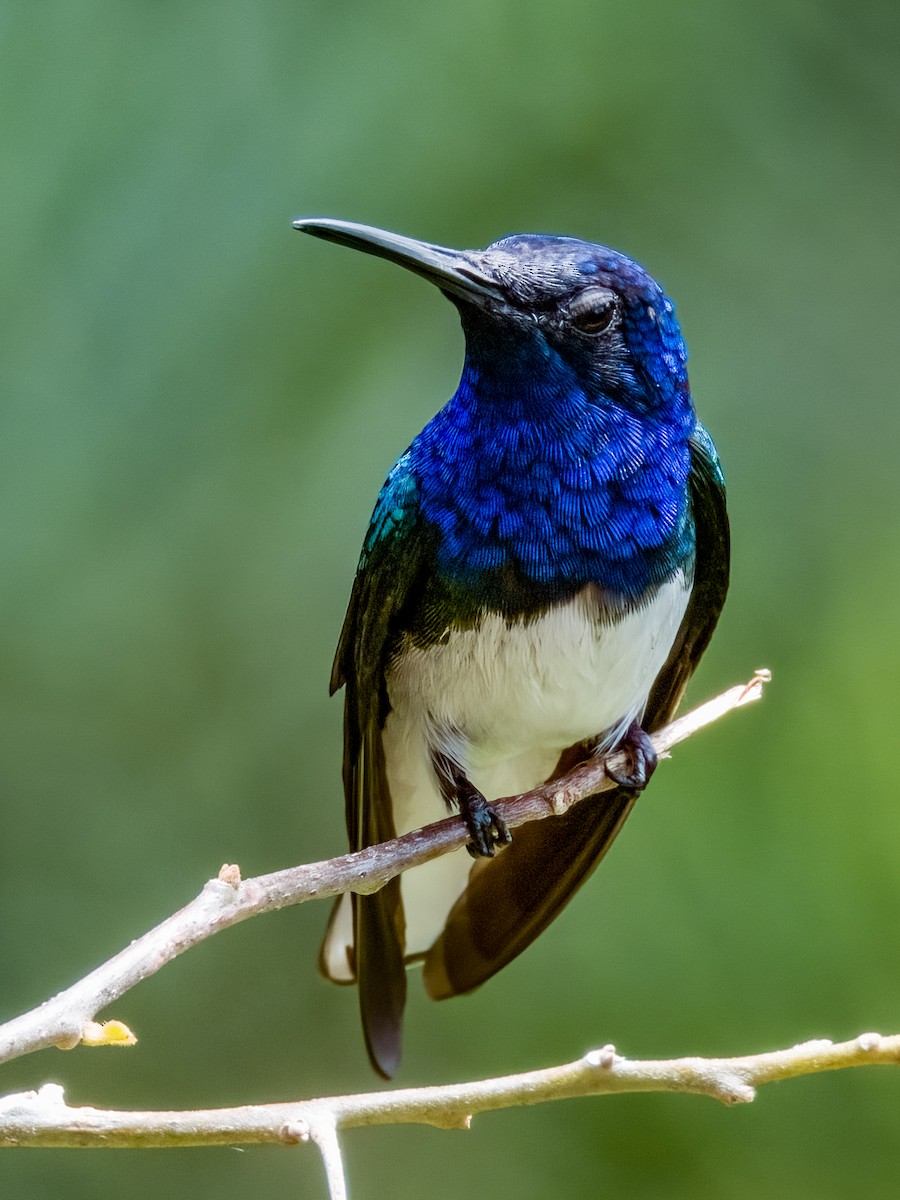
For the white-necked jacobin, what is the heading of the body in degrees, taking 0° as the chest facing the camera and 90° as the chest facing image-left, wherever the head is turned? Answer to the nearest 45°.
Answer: approximately 0°
